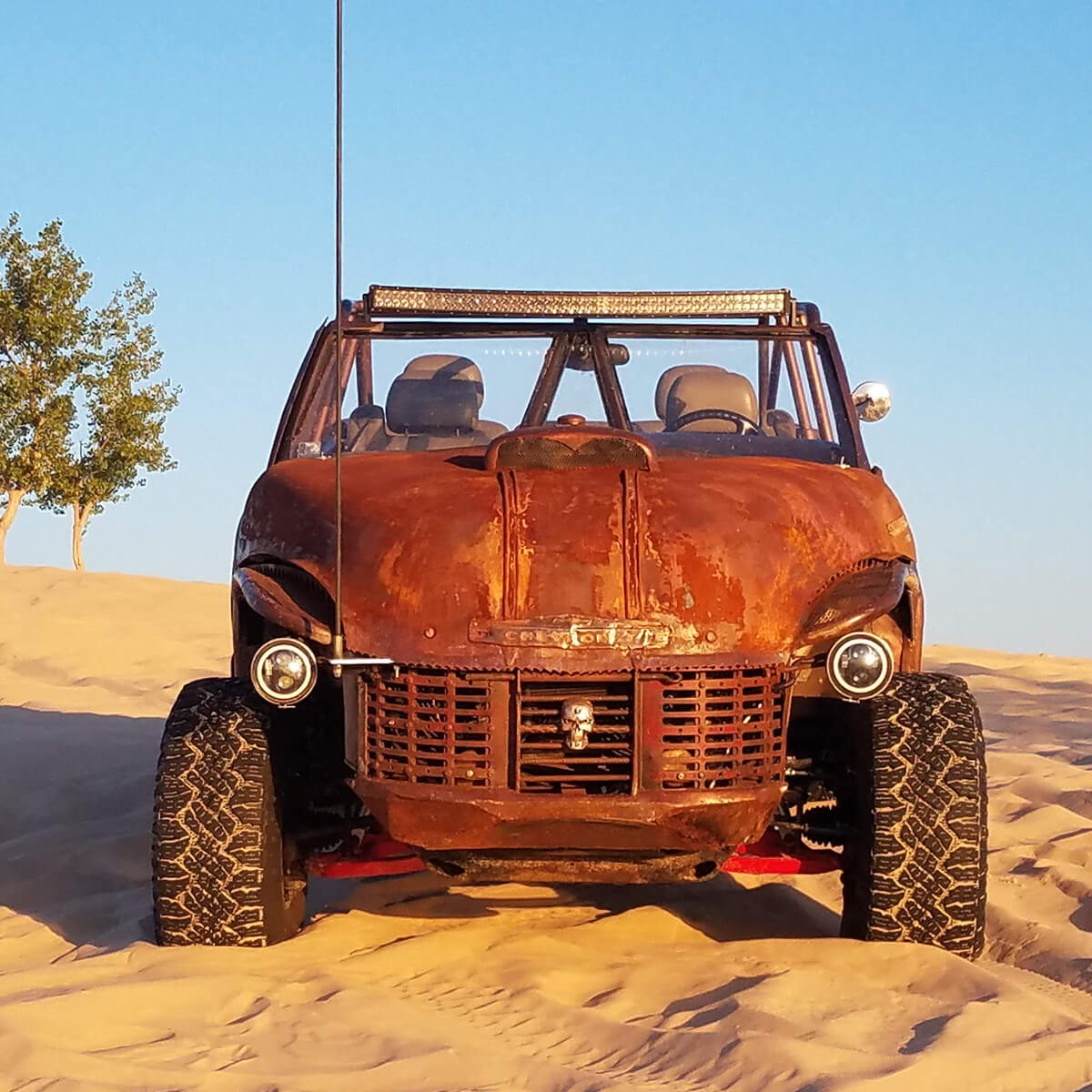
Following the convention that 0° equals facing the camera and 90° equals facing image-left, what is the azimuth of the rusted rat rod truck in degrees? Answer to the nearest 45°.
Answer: approximately 0°

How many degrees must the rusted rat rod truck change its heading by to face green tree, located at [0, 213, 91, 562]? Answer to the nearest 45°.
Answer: approximately 180°
